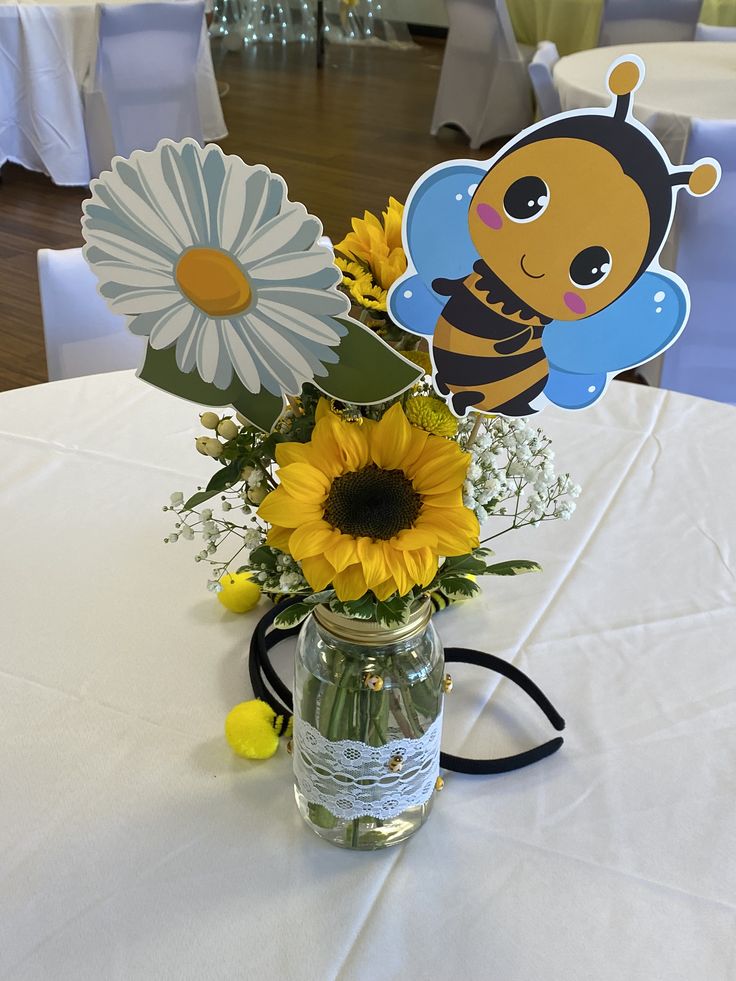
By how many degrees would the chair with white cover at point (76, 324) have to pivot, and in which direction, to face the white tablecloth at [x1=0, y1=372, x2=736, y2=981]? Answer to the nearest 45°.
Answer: approximately 45° to its right

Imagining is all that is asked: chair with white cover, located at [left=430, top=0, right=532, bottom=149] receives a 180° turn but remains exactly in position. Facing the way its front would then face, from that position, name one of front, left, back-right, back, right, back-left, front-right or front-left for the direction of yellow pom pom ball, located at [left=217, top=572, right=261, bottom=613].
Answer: front-left

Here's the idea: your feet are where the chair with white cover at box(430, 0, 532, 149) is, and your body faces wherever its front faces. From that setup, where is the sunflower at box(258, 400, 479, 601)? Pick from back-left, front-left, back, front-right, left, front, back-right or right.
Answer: back-right

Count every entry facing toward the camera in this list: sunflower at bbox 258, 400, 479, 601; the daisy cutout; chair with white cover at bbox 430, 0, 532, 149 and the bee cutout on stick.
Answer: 3

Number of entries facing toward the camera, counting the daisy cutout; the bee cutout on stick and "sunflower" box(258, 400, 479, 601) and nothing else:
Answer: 3

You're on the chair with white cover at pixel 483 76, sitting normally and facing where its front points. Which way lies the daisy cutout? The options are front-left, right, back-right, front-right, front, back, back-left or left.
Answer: back-right

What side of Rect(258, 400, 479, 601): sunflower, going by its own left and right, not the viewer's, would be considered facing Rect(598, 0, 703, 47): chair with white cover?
back

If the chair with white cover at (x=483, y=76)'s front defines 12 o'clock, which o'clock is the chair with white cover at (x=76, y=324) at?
the chair with white cover at (x=76, y=324) is roughly at 5 o'clock from the chair with white cover at (x=483, y=76).

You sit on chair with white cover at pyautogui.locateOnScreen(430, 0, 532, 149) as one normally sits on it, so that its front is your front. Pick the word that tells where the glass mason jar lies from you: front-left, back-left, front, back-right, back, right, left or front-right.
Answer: back-right

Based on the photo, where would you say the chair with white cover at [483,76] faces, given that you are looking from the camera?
facing away from the viewer and to the right of the viewer
